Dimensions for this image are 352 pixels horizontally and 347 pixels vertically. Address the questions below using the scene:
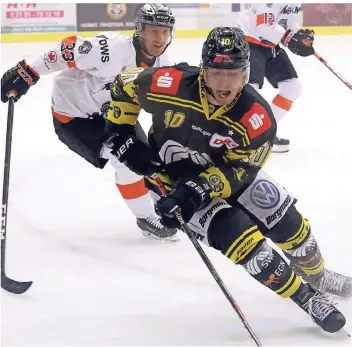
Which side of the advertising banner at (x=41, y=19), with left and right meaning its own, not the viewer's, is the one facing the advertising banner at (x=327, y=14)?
left

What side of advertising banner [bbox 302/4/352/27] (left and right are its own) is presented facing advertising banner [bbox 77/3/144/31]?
right

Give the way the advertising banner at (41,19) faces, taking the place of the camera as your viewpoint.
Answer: facing the viewer

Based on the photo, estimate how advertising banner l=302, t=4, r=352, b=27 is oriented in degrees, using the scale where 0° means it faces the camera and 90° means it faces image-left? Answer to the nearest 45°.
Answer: approximately 0°

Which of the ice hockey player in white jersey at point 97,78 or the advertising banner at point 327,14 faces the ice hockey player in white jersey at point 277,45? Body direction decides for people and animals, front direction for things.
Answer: the advertising banner

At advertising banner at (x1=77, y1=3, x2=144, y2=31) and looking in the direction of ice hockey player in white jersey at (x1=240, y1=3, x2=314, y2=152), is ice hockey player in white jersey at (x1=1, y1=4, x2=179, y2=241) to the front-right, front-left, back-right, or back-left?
front-right

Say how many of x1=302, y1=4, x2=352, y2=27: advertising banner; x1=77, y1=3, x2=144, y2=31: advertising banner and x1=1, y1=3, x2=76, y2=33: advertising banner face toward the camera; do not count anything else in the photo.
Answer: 3

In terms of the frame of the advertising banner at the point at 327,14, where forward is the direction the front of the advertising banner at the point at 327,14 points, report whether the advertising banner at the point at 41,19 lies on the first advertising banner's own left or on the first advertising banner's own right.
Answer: on the first advertising banner's own right

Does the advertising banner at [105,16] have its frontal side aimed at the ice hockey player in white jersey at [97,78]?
yes

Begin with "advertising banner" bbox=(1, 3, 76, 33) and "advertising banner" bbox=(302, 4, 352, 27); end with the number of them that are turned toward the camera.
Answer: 2

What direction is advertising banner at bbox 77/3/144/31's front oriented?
toward the camera

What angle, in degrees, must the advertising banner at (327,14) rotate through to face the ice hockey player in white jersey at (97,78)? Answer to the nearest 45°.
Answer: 0° — it already faces them

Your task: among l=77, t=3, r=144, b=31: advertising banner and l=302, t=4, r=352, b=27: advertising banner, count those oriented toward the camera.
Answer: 2

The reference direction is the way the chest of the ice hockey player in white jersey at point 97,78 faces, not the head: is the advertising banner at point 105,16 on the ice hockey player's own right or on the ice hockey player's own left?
on the ice hockey player's own left
